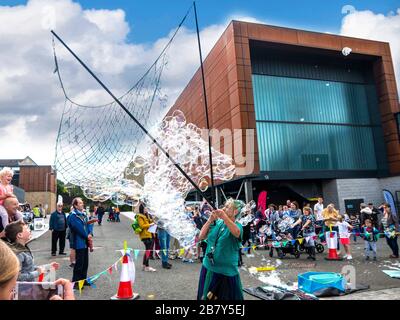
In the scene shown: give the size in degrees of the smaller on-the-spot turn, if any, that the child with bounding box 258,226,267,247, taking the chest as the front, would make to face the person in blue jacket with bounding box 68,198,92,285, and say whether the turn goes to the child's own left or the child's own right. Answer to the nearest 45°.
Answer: approximately 45° to the child's own right

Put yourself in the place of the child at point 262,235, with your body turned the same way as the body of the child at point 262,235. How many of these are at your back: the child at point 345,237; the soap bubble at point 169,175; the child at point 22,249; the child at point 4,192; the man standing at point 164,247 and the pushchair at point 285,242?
0

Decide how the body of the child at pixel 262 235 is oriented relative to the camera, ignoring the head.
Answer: toward the camera

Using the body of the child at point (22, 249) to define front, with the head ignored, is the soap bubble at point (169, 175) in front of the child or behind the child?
in front

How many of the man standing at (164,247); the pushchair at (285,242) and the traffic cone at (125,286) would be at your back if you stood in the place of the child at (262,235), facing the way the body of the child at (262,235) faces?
0

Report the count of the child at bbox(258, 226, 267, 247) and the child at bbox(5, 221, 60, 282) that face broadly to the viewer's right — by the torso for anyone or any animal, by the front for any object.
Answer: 1

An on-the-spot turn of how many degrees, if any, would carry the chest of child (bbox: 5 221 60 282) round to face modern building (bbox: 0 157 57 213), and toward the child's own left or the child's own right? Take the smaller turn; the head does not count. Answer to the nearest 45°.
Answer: approximately 90° to the child's own left

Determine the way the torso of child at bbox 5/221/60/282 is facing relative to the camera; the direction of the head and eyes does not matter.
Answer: to the viewer's right

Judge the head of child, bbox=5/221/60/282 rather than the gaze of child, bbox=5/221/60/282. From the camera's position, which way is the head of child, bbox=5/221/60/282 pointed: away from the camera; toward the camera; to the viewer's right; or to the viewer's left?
to the viewer's right

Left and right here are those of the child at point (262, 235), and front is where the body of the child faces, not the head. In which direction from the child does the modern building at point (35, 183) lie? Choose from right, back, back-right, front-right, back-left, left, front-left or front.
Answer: back-right
